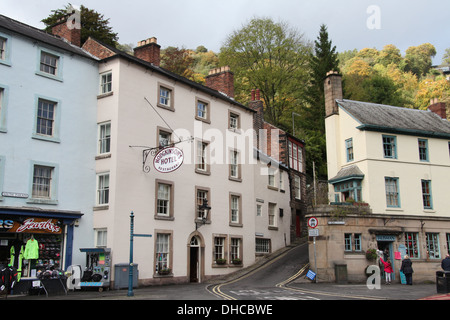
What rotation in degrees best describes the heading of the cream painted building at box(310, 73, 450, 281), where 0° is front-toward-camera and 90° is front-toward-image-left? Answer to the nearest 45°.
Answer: approximately 315°

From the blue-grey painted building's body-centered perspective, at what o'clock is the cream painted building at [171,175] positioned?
The cream painted building is roughly at 10 o'clock from the blue-grey painted building.

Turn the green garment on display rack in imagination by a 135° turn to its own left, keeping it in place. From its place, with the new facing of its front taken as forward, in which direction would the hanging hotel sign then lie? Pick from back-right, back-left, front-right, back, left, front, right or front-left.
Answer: front-right

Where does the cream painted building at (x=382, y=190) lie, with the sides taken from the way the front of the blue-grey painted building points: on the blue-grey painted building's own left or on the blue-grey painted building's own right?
on the blue-grey painted building's own left

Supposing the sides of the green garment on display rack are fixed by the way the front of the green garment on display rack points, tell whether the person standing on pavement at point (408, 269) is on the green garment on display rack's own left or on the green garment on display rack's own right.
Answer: on the green garment on display rack's own left

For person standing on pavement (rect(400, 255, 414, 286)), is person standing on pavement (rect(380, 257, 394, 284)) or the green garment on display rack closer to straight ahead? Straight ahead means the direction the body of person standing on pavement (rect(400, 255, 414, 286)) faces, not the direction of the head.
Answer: the person standing on pavement
